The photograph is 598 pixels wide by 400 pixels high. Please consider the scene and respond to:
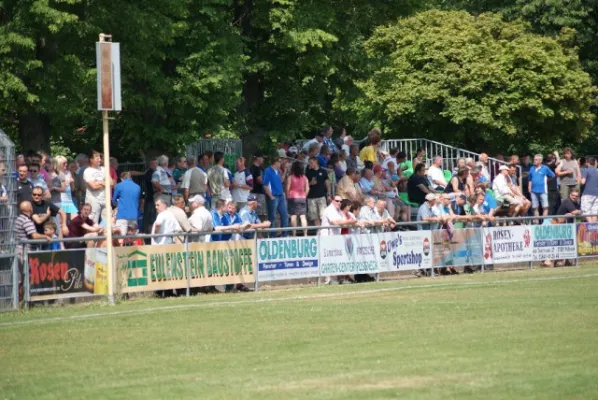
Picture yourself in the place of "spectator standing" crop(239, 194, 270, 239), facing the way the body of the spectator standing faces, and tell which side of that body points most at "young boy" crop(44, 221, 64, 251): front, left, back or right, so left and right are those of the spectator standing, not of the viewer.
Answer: right
